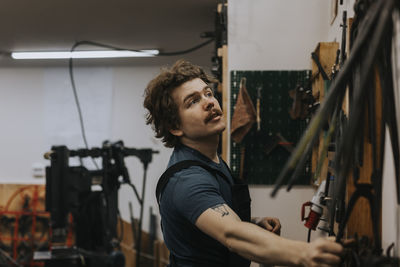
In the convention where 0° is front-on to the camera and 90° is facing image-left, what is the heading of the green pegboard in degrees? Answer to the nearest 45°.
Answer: approximately 0°

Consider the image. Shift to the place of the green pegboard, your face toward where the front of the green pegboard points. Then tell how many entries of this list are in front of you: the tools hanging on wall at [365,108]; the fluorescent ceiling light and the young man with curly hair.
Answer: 2

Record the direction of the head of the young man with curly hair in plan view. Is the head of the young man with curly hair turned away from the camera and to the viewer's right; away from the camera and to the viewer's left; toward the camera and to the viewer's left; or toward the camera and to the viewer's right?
toward the camera and to the viewer's right

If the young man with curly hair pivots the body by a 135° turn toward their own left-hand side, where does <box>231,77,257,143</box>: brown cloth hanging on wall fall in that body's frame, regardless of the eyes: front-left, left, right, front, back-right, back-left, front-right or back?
front-right

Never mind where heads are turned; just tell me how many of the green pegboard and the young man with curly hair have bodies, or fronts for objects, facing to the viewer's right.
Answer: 1

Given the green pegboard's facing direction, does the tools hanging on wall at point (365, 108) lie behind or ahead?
ahead

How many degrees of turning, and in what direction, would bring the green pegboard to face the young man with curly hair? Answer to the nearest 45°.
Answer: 0° — it already faces them

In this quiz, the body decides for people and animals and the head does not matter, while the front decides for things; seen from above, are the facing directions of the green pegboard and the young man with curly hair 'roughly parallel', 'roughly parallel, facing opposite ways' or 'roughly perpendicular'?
roughly perpendicular

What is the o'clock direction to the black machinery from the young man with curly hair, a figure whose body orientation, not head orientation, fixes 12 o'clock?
The black machinery is roughly at 8 o'clock from the young man with curly hair.

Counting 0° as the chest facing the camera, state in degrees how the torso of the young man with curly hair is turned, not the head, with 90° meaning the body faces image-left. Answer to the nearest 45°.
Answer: approximately 270°

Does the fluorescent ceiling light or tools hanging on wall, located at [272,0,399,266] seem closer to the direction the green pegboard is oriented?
the tools hanging on wall

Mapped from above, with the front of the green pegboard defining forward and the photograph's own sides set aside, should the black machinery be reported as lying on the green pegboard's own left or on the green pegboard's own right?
on the green pegboard's own right
